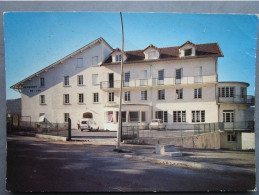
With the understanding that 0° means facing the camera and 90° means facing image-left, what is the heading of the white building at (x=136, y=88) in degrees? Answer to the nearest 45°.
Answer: approximately 0°
